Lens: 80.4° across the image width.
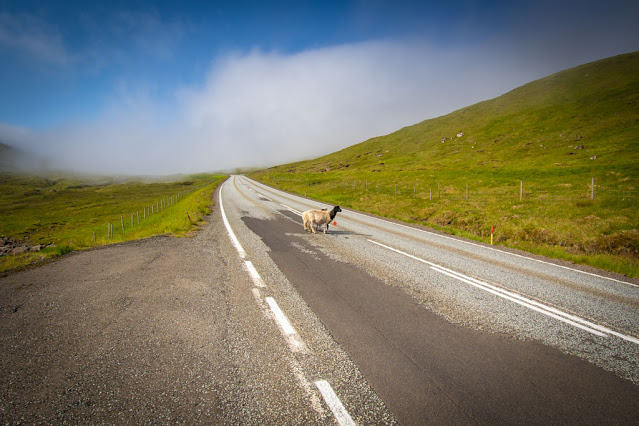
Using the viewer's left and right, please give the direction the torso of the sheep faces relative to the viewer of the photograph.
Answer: facing to the right of the viewer
